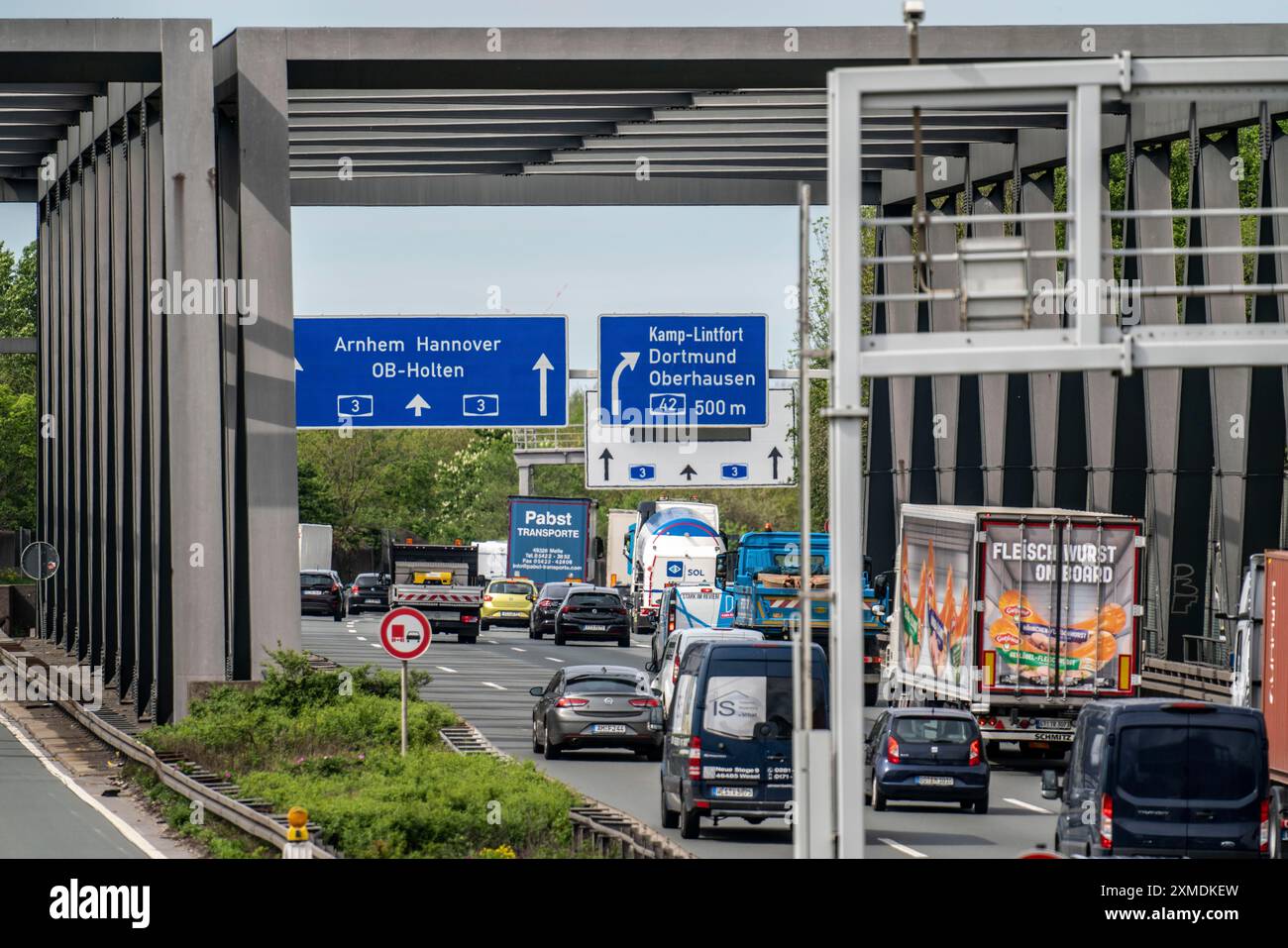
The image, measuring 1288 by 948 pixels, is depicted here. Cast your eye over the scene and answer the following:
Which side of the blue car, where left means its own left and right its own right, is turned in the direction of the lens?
back

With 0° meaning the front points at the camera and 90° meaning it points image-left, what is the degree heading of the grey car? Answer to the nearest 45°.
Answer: approximately 180°

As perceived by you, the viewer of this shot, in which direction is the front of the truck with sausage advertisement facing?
facing away from the viewer

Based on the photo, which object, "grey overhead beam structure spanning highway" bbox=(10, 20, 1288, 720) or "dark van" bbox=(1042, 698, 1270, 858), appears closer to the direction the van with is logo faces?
the grey overhead beam structure spanning highway

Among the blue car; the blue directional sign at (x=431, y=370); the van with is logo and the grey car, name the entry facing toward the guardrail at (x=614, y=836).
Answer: the blue directional sign

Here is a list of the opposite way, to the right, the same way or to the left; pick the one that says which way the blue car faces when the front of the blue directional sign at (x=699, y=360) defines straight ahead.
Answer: the opposite way

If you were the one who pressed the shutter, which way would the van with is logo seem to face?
facing away from the viewer

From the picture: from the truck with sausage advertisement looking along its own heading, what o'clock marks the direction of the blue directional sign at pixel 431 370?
The blue directional sign is roughly at 12 o'clock from the truck with sausage advertisement.

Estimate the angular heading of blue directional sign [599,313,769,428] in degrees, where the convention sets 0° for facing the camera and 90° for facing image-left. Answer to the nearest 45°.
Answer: approximately 0°

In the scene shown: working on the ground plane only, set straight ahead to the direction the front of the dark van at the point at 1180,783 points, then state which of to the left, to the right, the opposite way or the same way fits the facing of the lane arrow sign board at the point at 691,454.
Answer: the opposite way
